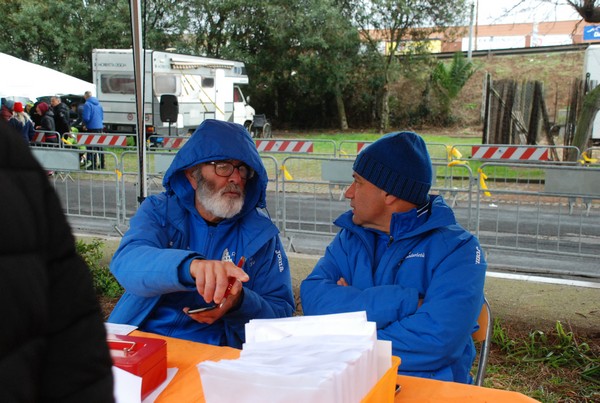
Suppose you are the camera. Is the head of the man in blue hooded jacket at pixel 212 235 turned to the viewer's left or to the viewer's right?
to the viewer's right

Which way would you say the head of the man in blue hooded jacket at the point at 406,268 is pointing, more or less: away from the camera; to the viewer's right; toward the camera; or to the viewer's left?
to the viewer's left

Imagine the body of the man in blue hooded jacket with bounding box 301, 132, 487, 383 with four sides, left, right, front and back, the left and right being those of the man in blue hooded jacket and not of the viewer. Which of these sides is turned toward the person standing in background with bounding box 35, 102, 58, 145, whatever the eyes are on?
right

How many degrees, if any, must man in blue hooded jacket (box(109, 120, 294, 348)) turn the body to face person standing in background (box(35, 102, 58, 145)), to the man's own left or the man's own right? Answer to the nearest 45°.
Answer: approximately 180°

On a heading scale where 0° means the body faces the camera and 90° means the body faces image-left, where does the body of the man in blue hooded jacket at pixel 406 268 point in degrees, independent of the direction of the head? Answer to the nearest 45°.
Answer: approximately 45°

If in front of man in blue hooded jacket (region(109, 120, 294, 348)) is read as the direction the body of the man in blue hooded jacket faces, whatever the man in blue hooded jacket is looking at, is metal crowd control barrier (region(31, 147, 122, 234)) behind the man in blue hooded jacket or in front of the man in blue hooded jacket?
behind

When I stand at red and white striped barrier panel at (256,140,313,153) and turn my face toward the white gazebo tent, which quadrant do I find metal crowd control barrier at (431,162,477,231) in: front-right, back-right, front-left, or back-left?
back-left

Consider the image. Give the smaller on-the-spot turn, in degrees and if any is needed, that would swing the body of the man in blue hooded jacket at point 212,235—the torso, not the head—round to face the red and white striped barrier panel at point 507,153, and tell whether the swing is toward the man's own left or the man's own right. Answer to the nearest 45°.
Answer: approximately 135° to the man's own left

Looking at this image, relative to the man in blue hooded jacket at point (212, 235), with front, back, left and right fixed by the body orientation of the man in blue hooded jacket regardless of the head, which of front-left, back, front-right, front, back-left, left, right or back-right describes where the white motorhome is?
back

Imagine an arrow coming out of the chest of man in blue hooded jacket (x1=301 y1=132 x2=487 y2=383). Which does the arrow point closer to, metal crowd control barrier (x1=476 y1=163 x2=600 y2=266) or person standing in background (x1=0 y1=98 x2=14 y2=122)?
the person standing in background
